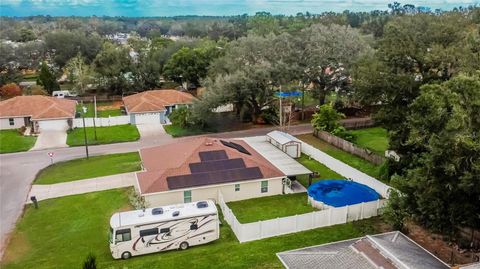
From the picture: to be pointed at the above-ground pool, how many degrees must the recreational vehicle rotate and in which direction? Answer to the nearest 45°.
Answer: approximately 180°

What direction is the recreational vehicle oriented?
to the viewer's left

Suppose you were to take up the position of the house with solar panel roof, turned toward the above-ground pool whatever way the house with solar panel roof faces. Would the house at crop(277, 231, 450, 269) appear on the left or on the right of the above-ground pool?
right

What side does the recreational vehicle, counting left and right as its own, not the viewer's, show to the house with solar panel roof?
right

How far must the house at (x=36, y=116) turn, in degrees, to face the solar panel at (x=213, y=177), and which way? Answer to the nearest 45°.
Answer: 0° — it already faces it

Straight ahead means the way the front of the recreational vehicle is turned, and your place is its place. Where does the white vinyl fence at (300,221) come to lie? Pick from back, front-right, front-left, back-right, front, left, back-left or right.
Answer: back

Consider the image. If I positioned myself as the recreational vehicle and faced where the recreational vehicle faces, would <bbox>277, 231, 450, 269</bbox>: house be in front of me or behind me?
behind
